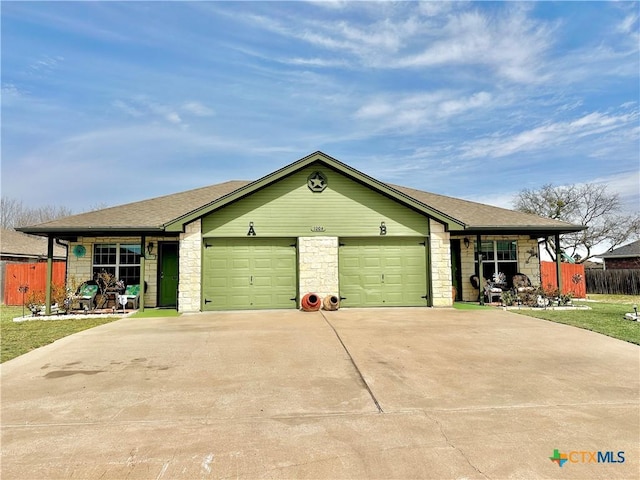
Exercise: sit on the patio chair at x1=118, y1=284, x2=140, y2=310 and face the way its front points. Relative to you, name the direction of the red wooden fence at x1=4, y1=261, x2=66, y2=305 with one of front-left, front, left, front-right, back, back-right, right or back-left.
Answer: right

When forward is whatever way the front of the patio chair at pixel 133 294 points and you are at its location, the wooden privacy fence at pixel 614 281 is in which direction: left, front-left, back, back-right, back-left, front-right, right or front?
back-left

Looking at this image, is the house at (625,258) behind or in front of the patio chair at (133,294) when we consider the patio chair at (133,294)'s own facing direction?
behind

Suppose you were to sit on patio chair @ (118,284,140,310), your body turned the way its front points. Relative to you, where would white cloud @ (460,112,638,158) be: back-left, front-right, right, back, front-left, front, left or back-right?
back-left

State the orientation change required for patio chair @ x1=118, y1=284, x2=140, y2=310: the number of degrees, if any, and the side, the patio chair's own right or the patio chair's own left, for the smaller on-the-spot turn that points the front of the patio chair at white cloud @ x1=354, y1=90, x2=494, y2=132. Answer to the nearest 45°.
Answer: approximately 135° to the patio chair's own left

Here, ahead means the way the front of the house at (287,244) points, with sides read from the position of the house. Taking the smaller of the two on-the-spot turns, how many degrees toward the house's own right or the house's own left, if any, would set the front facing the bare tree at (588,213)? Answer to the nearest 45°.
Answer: approximately 135° to the house's own left

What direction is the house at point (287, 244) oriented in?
toward the camera

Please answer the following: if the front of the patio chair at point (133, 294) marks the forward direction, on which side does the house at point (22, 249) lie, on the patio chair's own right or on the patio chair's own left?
on the patio chair's own right
